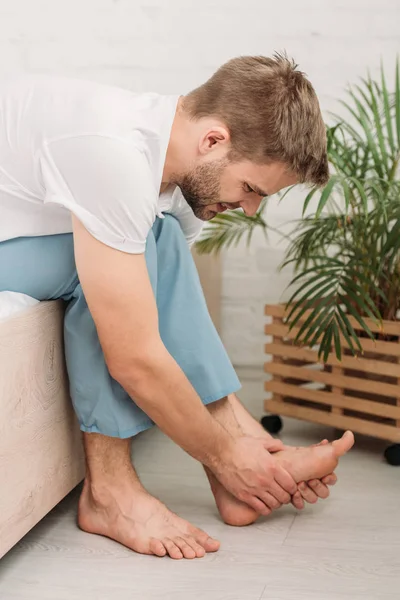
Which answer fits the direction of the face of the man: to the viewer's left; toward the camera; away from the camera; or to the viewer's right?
to the viewer's right

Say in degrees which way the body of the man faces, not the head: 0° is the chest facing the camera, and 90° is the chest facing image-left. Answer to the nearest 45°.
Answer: approximately 270°

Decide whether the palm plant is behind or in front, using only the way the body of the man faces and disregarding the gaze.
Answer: in front
